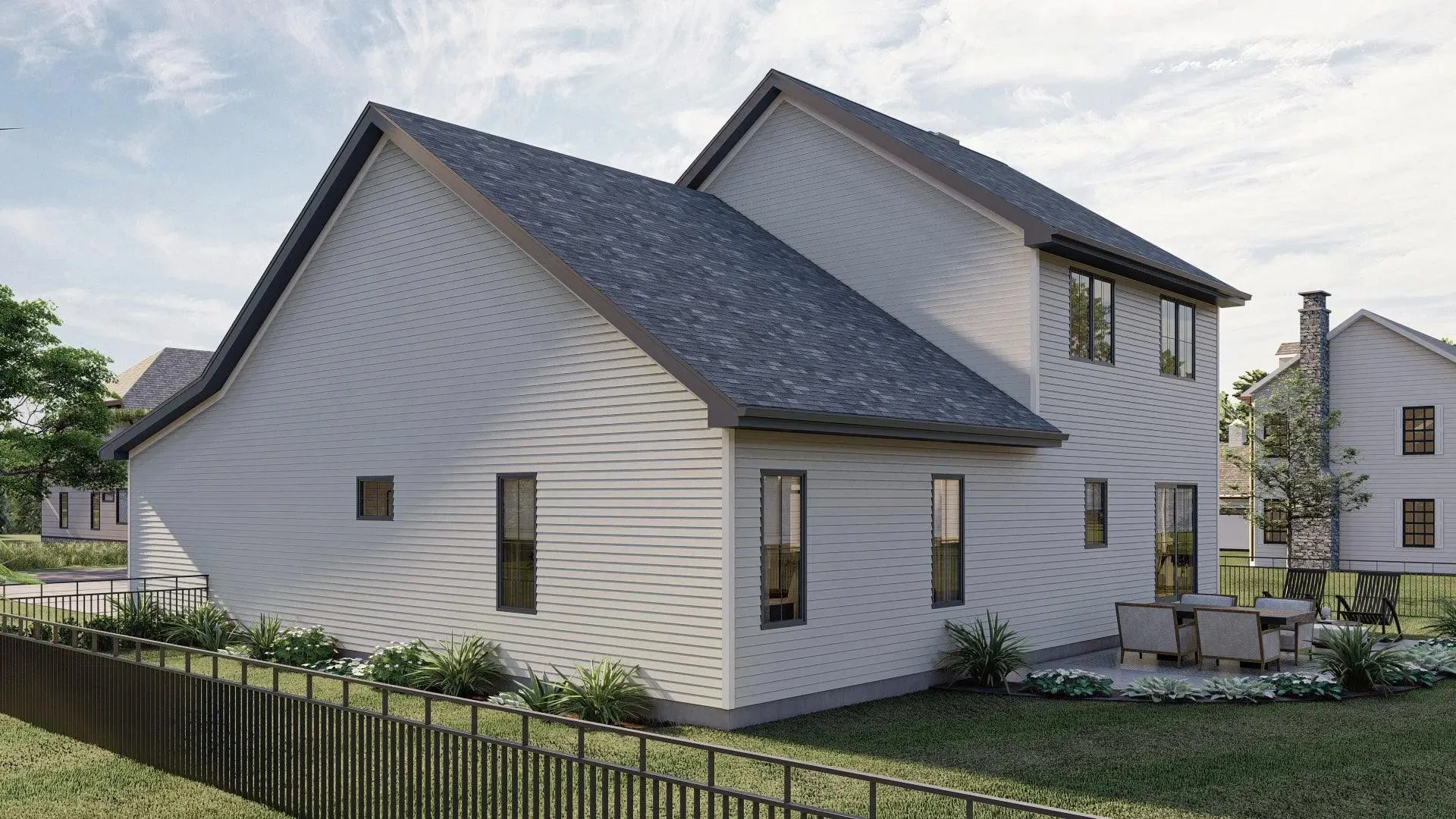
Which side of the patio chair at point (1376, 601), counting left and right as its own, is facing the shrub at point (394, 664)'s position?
front

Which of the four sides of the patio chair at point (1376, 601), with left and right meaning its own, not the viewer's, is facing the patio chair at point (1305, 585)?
right

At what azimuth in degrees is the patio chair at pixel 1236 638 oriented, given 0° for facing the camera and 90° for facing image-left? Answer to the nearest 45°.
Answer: approximately 225°

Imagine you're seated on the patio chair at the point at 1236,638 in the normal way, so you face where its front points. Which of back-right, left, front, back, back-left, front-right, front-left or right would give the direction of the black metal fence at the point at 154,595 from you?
back-left

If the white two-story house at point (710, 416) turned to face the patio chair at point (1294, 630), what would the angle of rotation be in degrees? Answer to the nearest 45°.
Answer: approximately 135° to its right

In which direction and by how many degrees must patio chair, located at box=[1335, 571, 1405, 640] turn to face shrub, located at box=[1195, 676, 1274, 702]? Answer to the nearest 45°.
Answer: approximately 45° to its left

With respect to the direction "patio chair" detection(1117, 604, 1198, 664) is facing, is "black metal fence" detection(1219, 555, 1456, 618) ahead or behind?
ahead

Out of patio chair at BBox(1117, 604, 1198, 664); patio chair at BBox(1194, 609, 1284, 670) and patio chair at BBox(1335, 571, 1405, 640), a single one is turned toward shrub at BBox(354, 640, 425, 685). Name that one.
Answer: patio chair at BBox(1335, 571, 1405, 640)

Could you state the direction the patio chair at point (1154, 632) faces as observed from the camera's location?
facing away from the viewer and to the right of the viewer

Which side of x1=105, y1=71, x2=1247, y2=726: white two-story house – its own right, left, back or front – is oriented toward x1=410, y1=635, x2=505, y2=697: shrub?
left

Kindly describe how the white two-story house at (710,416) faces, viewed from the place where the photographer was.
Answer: facing away from the viewer and to the left of the viewer

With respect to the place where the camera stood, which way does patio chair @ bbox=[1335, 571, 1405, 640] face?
facing the viewer and to the left of the viewer

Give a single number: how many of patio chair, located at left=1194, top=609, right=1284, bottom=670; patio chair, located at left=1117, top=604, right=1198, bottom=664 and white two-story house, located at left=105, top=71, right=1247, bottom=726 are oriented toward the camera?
0

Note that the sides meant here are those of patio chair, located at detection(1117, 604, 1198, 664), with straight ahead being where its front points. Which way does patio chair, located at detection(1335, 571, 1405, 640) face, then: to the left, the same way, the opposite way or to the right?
the opposite way
